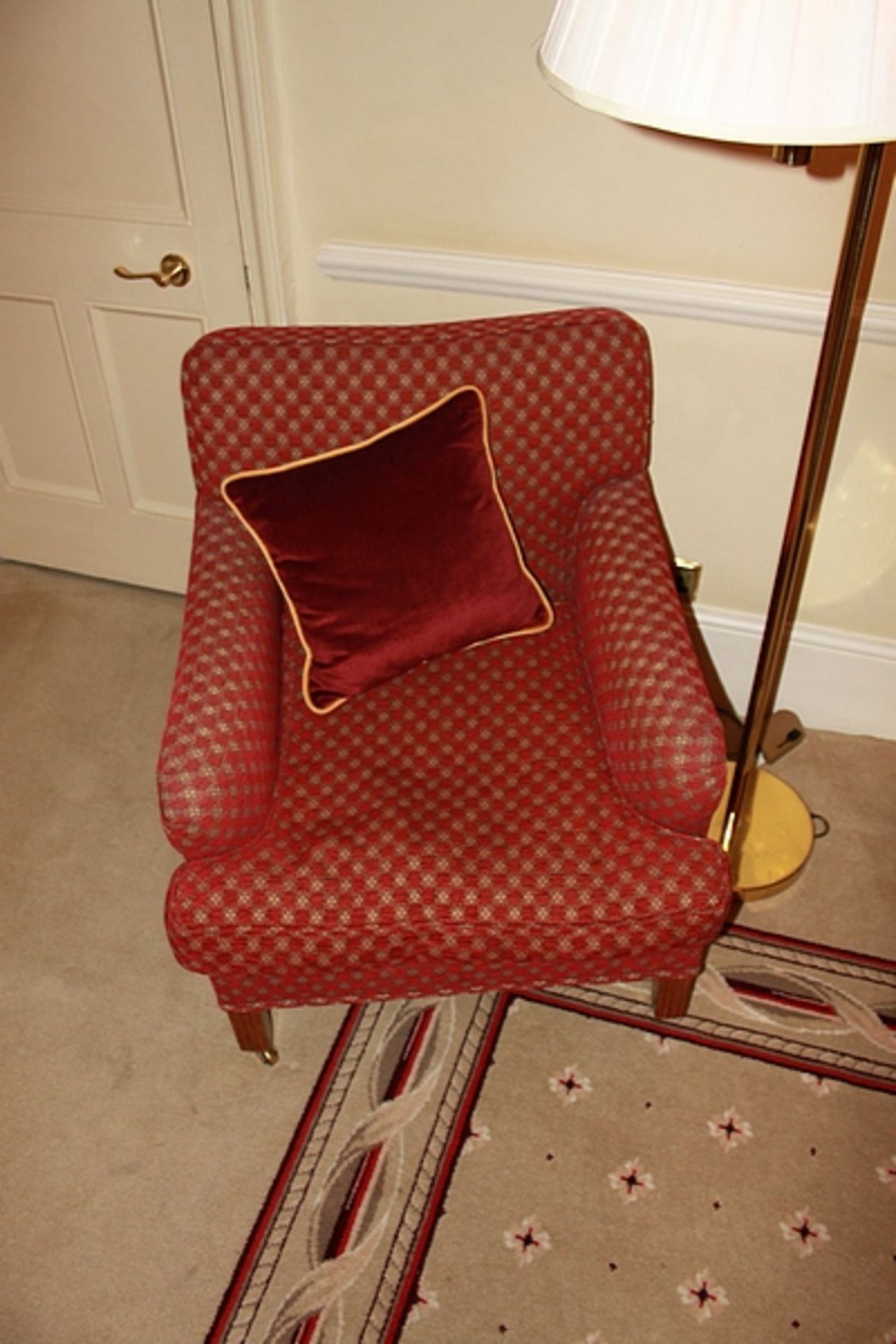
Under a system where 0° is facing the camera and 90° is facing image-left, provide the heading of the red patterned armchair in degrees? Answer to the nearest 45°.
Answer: approximately 0°

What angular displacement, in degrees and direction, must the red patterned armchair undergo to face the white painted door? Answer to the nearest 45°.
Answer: approximately 135° to its right

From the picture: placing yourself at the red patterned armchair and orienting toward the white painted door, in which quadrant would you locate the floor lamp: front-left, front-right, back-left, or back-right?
back-right
